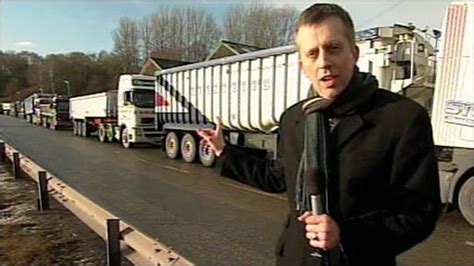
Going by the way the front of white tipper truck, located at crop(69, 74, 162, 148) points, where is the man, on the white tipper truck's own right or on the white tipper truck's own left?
on the white tipper truck's own right

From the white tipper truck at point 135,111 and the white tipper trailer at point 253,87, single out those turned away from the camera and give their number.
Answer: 0

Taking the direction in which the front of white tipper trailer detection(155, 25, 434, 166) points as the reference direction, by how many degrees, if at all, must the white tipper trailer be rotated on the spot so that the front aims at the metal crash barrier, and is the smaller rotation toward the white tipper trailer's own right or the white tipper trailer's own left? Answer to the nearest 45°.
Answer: approximately 45° to the white tipper trailer's own right

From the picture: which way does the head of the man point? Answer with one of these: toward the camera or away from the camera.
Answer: toward the camera

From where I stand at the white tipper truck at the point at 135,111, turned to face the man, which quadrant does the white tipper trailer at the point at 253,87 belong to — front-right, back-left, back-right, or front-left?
front-left

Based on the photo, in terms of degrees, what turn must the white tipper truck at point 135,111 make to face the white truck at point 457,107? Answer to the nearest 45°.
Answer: approximately 45° to its right

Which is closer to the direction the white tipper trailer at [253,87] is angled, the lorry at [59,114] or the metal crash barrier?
the metal crash barrier

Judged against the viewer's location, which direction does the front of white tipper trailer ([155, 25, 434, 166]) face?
facing the viewer and to the right of the viewer

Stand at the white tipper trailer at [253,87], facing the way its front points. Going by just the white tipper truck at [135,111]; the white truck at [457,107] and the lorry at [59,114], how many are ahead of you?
1

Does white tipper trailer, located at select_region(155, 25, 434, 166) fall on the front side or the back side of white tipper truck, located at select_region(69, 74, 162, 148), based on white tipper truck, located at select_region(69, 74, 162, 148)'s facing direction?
on the front side

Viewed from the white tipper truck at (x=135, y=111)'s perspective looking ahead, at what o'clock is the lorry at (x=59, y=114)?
The lorry is roughly at 7 o'clock from the white tipper truck.

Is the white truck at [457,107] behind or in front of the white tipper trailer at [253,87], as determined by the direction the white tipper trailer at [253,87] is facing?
in front

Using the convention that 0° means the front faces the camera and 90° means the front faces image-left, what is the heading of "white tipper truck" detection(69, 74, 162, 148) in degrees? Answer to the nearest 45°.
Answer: approximately 315°
